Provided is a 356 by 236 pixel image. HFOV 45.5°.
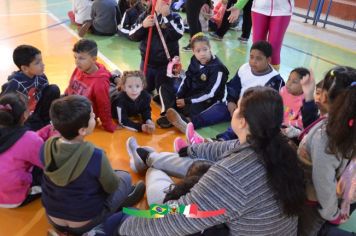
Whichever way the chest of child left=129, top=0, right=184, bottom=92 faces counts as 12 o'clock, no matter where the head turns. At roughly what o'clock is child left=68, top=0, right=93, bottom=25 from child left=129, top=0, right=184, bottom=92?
child left=68, top=0, right=93, bottom=25 is roughly at 5 o'clock from child left=129, top=0, right=184, bottom=92.

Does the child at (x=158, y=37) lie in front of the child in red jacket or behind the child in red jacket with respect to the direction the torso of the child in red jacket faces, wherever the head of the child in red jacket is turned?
behind

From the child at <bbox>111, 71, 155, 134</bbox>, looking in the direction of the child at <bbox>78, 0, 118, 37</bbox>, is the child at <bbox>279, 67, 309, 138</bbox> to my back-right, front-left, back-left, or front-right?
back-right

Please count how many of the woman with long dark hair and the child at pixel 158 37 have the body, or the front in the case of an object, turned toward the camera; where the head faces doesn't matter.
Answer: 1

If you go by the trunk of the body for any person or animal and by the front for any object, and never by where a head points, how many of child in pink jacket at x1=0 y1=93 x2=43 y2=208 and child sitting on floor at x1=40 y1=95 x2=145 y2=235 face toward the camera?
0

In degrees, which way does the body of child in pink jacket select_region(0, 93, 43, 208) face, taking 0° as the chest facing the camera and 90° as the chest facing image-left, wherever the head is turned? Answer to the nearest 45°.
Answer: approximately 225°

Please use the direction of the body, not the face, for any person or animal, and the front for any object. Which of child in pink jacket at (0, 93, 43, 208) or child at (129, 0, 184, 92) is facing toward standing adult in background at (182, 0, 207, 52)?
the child in pink jacket

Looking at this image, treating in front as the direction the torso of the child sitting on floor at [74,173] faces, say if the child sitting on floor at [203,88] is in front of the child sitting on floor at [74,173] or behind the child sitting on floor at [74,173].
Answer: in front

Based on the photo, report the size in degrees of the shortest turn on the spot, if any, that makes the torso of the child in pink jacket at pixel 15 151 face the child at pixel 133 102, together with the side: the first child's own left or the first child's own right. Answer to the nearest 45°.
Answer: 0° — they already face them

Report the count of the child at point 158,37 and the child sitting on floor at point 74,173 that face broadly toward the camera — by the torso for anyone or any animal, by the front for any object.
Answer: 1

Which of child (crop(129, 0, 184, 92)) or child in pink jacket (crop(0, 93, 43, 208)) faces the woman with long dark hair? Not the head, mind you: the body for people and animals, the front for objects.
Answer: the child

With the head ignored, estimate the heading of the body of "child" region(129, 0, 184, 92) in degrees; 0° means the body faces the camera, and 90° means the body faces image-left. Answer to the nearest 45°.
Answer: approximately 0°

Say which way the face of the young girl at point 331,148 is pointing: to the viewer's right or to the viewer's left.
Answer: to the viewer's left

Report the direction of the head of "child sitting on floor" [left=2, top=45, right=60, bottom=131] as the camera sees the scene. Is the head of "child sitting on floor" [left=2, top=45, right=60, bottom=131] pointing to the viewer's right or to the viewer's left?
to the viewer's right

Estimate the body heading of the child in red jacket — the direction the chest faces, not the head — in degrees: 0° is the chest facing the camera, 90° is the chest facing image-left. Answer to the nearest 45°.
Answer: approximately 45°
